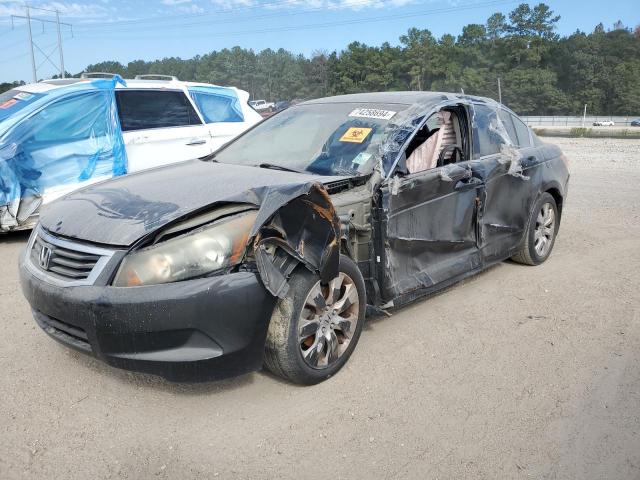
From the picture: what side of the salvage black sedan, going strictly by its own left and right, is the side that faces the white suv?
right

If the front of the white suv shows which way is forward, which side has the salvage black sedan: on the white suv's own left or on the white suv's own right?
on the white suv's own left

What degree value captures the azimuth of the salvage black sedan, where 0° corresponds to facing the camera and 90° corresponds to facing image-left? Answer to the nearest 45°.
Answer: approximately 45°

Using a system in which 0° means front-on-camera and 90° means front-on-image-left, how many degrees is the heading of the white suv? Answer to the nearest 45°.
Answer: approximately 45°
